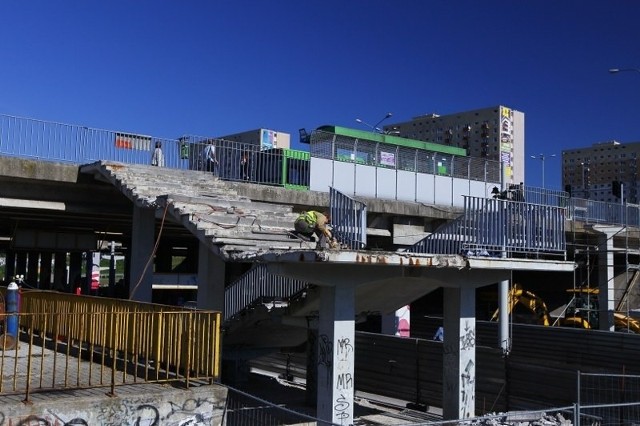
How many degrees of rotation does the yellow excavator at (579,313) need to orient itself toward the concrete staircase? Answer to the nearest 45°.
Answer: approximately 45° to its left

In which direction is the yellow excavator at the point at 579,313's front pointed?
to the viewer's left
